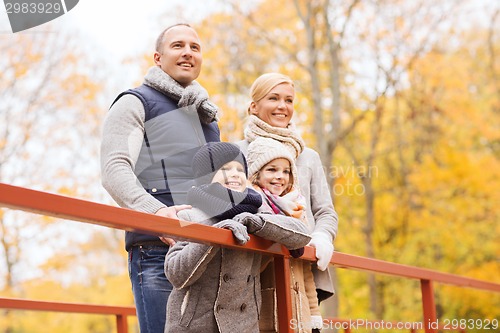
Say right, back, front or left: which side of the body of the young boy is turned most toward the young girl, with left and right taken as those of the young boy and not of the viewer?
left

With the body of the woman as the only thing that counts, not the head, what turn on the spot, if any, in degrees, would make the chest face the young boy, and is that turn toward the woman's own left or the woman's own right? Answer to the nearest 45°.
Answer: approximately 45° to the woman's own right

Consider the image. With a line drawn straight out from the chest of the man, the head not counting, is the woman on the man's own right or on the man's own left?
on the man's own left

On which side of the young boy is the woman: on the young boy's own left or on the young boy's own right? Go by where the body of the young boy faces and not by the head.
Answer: on the young boy's own left

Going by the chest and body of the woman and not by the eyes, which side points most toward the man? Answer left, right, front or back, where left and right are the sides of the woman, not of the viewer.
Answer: right
